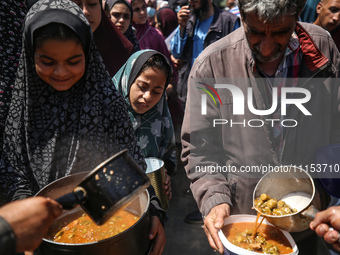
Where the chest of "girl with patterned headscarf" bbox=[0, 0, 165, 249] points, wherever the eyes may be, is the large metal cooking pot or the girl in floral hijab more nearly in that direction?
the large metal cooking pot

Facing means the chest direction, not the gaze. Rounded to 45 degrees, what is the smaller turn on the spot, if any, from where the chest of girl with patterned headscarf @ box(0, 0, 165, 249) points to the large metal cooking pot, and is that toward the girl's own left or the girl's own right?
0° — they already face it

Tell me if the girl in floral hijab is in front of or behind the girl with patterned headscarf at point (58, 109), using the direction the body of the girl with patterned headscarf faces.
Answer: behind

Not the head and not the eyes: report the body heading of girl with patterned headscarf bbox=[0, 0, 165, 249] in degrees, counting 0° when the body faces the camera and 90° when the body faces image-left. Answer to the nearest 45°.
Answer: approximately 0°
